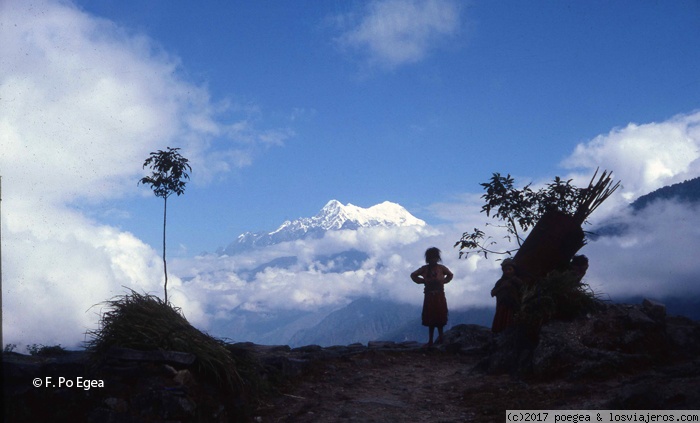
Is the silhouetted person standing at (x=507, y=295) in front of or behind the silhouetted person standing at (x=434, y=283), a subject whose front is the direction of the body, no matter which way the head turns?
in front
